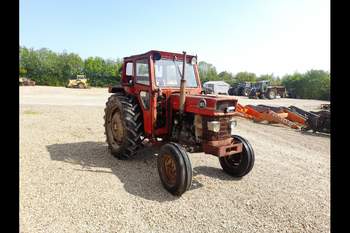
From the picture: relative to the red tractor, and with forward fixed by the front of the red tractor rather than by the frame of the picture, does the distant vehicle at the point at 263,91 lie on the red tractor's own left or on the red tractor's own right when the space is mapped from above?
on the red tractor's own left

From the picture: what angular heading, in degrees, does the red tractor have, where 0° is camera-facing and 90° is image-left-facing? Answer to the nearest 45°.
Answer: approximately 315°

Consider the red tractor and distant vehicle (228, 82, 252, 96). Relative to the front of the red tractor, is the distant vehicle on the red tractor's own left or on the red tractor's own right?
on the red tractor's own left

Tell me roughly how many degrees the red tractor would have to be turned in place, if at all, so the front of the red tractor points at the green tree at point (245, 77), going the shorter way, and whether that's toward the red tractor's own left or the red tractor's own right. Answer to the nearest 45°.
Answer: approximately 135° to the red tractor's own left

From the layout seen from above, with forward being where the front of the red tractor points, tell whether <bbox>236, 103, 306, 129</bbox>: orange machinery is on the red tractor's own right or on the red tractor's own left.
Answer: on the red tractor's own left
